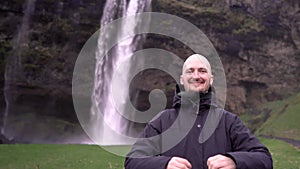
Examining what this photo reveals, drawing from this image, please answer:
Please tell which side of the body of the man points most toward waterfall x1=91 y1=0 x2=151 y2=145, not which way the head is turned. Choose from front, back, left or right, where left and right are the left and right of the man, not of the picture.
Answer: back

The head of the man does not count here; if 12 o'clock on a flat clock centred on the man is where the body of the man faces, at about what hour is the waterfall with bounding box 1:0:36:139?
The waterfall is roughly at 5 o'clock from the man.
